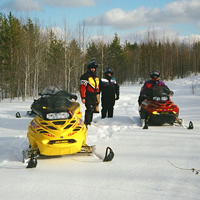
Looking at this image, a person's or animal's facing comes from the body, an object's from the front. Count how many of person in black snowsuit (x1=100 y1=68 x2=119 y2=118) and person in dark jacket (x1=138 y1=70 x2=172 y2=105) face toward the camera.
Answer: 2

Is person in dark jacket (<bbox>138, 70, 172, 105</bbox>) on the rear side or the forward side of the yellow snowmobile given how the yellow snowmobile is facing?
on the rear side

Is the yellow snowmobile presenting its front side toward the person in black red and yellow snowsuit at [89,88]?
no

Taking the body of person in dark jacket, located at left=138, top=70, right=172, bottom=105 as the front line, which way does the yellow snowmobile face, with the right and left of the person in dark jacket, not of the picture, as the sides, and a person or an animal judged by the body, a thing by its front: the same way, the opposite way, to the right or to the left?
the same way

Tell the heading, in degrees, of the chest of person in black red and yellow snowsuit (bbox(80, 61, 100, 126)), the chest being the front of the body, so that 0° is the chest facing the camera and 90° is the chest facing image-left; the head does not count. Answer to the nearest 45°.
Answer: approximately 315°

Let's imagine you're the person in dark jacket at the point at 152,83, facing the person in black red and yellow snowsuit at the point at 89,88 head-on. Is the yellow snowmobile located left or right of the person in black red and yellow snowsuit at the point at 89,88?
left

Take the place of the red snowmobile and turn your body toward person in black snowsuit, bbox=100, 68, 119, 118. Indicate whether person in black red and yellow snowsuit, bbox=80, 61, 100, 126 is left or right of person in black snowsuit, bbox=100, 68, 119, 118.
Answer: left

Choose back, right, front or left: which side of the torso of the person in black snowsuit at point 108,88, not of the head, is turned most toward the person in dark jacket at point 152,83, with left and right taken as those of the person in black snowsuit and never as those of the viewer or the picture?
left

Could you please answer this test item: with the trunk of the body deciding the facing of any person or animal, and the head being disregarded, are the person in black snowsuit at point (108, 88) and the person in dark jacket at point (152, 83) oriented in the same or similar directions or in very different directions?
same or similar directions

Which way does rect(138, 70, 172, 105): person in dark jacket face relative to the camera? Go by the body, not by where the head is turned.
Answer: toward the camera

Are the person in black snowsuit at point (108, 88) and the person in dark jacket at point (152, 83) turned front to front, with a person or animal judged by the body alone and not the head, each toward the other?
no

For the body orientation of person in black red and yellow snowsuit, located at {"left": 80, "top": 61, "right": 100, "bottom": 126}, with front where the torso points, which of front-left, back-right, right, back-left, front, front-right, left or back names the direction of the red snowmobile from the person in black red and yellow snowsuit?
front-left

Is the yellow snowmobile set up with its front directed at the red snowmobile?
no

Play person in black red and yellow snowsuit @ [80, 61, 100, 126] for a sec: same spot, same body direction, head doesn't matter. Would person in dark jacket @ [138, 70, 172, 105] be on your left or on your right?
on your left

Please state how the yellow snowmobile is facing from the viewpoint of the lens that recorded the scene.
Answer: facing the viewer

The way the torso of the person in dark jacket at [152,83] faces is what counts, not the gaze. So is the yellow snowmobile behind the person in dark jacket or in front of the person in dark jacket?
in front

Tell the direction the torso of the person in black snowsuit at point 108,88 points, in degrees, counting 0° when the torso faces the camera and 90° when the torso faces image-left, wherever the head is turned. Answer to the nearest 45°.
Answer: approximately 0°
